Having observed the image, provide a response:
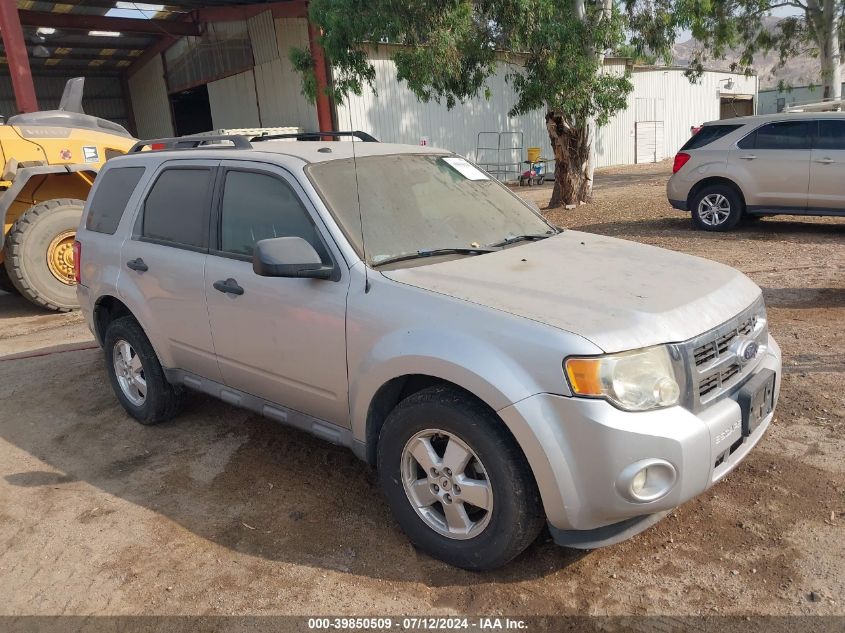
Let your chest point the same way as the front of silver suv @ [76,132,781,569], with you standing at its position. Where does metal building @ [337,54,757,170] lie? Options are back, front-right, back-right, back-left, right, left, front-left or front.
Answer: back-left

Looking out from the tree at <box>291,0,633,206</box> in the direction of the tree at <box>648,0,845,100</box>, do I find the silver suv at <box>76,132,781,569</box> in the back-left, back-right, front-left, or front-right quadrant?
back-right

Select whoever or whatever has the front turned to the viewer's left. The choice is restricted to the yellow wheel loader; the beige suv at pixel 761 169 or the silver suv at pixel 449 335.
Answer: the yellow wheel loader

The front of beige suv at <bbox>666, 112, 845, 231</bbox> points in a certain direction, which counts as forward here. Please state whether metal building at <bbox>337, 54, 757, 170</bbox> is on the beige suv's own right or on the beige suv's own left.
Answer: on the beige suv's own left

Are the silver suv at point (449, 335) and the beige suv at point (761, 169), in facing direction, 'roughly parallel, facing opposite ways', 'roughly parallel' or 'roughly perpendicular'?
roughly parallel

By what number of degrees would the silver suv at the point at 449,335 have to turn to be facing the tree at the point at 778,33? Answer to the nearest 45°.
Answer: approximately 90° to its left

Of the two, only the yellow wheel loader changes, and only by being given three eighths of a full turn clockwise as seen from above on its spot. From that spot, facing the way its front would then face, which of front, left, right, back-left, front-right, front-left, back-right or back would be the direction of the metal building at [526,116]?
front

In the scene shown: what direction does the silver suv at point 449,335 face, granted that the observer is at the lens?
facing the viewer and to the right of the viewer

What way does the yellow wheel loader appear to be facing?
to the viewer's left

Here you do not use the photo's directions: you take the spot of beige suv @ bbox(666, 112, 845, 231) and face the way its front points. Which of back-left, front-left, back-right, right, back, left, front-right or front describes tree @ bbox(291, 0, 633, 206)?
back

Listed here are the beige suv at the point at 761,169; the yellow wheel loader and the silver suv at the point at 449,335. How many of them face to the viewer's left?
1

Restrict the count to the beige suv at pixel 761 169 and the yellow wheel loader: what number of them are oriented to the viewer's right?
1

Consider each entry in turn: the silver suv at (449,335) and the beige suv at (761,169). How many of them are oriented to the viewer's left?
0

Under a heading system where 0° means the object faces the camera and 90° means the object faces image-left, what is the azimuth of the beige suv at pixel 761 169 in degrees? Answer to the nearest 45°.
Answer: approximately 270°

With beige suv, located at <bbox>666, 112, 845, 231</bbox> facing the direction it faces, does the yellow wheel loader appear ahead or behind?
behind

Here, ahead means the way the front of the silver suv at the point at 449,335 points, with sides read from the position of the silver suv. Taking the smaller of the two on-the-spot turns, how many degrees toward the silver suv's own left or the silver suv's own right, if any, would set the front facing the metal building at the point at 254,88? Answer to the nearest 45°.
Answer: approximately 135° to the silver suv's own left
